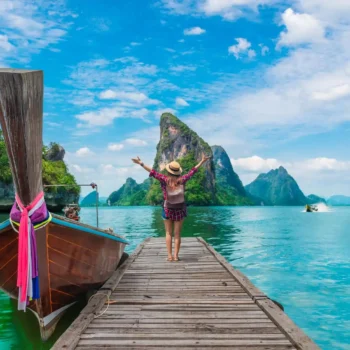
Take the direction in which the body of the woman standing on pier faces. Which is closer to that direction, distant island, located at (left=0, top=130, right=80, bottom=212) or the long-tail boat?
the distant island

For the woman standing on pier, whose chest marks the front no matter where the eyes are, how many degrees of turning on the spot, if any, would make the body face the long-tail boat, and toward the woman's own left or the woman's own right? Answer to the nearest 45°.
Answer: approximately 135° to the woman's own left

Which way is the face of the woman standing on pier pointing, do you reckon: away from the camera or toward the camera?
away from the camera

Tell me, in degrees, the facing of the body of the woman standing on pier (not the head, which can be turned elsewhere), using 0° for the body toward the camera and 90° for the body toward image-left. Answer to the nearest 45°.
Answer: approximately 180°

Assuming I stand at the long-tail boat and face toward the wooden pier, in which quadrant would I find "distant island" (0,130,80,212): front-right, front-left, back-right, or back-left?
back-left

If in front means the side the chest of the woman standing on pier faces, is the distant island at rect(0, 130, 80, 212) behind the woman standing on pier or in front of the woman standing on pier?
in front

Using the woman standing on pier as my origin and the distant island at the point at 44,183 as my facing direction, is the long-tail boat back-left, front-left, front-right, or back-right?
back-left
